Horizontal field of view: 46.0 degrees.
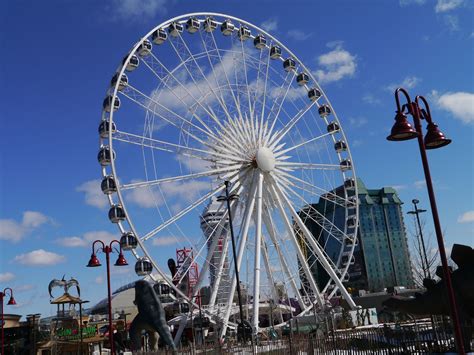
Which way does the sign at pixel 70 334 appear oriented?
toward the camera

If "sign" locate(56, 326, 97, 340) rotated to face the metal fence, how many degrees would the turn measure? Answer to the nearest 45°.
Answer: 0° — it already faces it

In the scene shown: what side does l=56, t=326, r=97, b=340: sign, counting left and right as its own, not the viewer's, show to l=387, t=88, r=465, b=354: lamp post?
front
